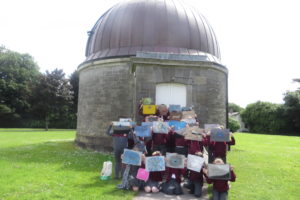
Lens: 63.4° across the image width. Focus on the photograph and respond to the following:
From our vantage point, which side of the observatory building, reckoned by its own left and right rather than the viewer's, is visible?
front

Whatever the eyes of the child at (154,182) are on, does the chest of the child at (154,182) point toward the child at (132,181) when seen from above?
no

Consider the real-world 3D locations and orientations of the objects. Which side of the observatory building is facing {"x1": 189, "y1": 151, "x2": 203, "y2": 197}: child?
front

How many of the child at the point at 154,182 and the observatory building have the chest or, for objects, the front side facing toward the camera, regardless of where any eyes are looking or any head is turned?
2

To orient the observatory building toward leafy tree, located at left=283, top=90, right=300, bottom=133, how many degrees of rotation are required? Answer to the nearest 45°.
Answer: approximately 135° to its left

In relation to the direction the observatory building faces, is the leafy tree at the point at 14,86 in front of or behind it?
behind

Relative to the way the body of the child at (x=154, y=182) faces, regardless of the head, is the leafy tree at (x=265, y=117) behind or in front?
behind

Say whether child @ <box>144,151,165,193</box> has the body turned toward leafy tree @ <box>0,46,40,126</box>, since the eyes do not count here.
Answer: no

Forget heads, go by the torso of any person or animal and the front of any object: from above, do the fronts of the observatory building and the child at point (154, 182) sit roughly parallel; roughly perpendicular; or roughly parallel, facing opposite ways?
roughly parallel

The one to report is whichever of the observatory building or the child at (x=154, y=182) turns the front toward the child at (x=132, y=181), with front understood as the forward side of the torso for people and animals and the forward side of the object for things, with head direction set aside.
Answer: the observatory building

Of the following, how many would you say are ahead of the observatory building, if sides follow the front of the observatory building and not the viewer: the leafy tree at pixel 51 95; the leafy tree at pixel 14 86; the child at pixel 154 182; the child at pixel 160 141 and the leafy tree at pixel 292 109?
2

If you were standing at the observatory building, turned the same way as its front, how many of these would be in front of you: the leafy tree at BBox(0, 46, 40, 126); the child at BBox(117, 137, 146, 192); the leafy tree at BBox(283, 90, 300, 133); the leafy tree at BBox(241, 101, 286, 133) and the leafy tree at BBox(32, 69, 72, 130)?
1

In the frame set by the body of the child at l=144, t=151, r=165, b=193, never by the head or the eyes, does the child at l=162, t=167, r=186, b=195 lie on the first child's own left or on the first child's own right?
on the first child's own left

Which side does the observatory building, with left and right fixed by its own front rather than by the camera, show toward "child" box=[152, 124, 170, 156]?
front

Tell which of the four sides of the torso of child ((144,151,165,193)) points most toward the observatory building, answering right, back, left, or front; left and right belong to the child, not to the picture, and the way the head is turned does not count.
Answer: back

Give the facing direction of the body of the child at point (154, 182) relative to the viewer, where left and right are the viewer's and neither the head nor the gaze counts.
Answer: facing the viewer

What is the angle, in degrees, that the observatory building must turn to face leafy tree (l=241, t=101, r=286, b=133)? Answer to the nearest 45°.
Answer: approximately 135° to its left

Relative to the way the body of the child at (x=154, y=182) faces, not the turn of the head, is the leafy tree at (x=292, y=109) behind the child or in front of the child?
behind
